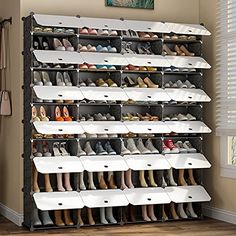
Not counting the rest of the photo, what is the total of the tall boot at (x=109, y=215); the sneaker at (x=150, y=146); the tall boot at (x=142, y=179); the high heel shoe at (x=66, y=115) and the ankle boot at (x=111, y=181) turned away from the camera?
0

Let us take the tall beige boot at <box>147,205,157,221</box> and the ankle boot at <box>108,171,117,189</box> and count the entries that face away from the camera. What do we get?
0

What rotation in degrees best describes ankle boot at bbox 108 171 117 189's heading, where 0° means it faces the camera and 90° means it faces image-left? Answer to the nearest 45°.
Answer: approximately 315°

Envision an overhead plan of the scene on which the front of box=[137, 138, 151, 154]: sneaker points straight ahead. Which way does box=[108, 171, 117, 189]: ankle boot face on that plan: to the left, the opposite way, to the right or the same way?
the same way

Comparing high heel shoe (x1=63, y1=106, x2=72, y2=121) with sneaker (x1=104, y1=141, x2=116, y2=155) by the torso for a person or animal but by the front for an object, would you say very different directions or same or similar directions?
same or similar directions

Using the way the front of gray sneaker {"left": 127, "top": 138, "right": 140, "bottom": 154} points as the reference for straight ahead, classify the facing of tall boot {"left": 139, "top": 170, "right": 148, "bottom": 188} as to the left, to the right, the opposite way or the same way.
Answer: the same way

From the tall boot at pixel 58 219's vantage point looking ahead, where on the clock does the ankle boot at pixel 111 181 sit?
the ankle boot at pixel 111 181 is roughly at 10 o'clock from the tall boot at pixel 58 219.

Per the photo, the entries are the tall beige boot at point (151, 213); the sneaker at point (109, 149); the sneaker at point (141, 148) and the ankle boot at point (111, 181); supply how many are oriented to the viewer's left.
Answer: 0

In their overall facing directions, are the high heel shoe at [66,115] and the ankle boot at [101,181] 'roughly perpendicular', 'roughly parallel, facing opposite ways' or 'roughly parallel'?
roughly parallel

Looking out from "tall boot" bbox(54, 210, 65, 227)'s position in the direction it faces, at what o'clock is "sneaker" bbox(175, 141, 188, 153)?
The sneaker is roughly at 10 o'clock from the tall boot.

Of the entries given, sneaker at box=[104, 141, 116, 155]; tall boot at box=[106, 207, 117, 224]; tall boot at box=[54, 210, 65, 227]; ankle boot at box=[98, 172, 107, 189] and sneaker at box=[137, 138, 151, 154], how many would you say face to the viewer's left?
0

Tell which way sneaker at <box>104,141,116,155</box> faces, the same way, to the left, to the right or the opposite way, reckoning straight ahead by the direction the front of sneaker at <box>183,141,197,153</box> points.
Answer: the same way

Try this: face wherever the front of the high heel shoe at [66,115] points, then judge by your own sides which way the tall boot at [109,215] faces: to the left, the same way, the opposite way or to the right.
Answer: the same way

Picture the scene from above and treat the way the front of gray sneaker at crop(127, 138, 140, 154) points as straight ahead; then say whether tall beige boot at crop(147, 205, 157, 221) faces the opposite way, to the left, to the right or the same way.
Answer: the same way

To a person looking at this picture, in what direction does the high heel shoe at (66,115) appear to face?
facing the viewer and to the right of the viewer

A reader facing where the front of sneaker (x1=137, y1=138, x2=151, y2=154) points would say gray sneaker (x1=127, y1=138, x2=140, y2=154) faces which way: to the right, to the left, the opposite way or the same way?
the same way

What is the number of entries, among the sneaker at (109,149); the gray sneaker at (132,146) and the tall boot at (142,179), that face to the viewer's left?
0

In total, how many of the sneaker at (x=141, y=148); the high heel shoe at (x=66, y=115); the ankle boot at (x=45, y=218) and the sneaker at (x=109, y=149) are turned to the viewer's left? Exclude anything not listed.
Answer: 0
